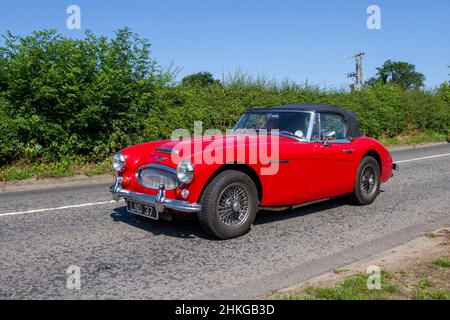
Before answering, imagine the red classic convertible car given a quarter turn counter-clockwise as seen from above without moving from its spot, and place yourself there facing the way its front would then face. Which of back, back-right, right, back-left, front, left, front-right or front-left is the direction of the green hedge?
back

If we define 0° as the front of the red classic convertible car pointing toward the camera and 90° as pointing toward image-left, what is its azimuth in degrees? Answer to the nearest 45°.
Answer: approximately 45°
